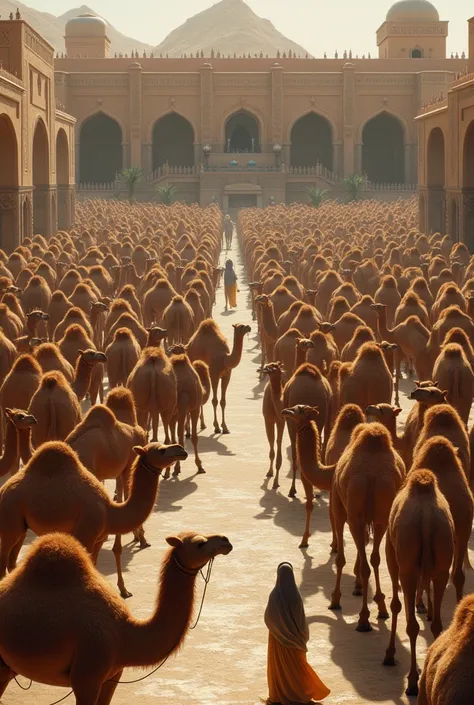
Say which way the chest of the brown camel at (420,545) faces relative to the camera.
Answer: away from the camera

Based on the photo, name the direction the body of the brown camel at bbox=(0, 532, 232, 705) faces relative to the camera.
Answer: to the viewer's right

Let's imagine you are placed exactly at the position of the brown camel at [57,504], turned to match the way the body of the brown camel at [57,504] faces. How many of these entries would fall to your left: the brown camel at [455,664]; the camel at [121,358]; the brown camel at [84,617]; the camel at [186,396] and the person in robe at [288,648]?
2

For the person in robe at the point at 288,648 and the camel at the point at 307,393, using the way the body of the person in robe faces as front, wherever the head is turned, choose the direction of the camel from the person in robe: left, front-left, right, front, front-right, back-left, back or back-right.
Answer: front

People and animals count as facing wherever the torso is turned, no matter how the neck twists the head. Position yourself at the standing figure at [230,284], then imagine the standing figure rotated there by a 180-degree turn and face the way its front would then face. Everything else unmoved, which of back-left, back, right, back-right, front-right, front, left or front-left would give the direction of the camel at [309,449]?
front

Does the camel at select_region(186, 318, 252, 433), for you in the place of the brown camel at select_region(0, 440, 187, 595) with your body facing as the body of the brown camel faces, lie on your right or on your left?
on your left

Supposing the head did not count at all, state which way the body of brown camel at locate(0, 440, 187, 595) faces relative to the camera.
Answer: to the viewer's right
